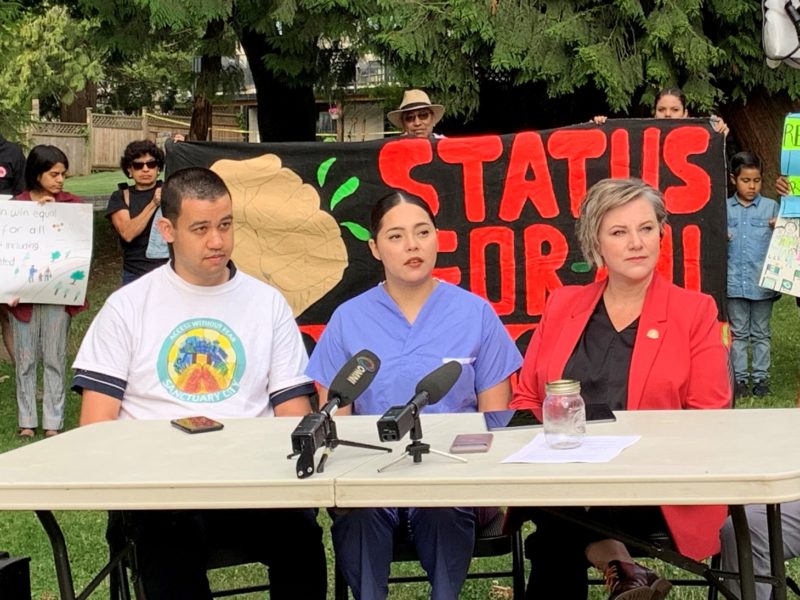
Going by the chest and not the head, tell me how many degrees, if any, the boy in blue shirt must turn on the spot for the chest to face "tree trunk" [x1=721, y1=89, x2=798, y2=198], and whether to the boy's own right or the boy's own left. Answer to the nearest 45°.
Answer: approximately 180°

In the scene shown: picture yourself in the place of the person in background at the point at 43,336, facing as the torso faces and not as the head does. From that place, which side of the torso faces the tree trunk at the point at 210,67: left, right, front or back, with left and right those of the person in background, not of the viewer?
back

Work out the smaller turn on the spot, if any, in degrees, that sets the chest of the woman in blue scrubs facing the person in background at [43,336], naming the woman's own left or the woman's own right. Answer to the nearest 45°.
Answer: approximately 135° to the woman's own right

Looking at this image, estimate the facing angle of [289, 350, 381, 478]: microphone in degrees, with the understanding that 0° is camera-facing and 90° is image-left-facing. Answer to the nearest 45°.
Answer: approximately 225°

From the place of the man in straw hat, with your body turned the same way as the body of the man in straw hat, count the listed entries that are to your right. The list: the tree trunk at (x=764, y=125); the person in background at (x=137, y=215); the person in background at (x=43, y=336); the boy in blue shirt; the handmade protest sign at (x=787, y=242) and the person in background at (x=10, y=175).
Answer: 3

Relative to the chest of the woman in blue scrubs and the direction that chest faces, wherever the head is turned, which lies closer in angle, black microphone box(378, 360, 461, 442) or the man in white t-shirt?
the black microphone
